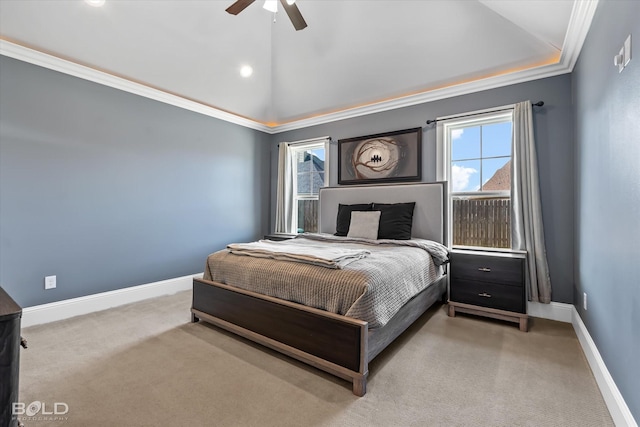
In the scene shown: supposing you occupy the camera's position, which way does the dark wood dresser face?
facing to the right of the viewer

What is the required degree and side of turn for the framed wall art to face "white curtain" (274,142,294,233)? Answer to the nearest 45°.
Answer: approximately 45° to its right

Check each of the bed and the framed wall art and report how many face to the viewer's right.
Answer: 0

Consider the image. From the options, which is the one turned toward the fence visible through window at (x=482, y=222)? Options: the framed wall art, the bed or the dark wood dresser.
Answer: the dark wood dresser

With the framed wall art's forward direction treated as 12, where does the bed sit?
The bed is roughly at 11 o'clock from the framed wall art.

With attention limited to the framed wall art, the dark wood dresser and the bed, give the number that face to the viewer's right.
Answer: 1

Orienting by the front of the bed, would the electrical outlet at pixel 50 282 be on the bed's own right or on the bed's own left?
on the bed's own right

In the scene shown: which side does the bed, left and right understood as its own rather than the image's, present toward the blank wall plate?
left

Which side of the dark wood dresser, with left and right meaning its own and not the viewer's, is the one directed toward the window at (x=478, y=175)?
front

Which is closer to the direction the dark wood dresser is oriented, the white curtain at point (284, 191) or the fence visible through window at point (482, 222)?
the fence visible through window

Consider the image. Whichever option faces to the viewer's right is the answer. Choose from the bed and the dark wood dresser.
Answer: the dark wood dresser
